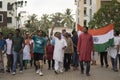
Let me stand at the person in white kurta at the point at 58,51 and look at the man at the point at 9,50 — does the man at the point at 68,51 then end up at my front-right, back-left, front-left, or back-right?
back-right

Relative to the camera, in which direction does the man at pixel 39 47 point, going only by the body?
toward the camera

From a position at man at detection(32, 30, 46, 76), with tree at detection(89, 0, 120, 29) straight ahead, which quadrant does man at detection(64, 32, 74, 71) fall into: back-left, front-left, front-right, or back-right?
front-right

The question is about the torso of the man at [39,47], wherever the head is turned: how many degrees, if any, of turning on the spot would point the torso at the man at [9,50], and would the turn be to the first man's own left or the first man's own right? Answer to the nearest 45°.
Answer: approximately 135° to the first man's own right
